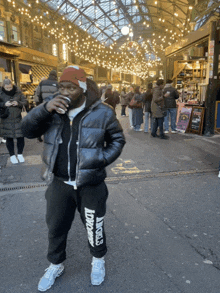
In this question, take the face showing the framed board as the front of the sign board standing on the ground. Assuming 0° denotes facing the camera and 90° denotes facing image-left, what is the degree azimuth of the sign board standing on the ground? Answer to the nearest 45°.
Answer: approximately 45°

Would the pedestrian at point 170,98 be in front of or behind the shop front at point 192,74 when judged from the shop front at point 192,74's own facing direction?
in front

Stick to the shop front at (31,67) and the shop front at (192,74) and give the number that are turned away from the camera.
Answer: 0

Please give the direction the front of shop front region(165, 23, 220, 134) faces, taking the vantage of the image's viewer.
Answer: facing the viewer and to the left of the viewer

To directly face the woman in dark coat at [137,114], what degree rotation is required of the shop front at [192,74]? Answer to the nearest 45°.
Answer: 0° — it already faces them

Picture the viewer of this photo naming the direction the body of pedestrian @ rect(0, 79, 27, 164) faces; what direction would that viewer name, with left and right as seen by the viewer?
facing the viewer

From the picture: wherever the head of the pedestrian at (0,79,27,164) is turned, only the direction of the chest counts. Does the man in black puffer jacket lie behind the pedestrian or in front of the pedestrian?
in front

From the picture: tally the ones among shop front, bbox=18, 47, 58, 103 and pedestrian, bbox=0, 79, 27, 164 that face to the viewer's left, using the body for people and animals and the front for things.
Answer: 0

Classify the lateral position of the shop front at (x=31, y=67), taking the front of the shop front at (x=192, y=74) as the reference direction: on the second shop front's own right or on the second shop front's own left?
on the second shop front's own right

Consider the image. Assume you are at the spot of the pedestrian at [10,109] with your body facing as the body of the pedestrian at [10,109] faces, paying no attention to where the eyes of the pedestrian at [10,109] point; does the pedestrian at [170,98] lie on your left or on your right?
on your left

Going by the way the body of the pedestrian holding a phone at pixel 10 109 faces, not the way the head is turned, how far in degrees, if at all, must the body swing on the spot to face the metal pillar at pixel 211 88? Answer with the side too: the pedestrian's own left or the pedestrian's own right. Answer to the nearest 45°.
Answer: approximately 90° to the pedestrian's own left

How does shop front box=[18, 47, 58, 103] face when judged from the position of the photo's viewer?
facing the viewer and to the right of the viewer

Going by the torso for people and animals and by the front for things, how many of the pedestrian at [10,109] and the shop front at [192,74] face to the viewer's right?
0
